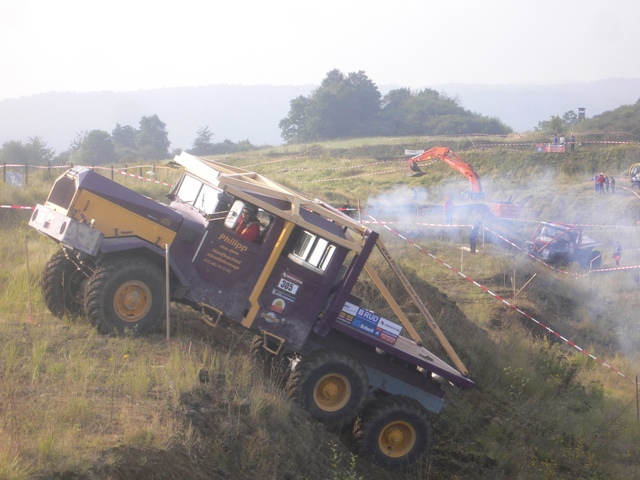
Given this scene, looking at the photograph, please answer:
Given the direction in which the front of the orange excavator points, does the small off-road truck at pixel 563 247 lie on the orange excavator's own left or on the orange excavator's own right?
on the orange excavator's own left

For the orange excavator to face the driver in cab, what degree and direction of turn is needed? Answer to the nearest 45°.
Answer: approximately 90° to its left

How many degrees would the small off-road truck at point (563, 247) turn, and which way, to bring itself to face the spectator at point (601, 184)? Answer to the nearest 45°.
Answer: approximately 135° to its right

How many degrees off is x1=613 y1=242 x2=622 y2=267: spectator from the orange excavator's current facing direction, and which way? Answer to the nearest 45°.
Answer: approximately 135° to its left

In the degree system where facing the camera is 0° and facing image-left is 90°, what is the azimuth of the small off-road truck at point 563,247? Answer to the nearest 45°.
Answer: approximately 45°

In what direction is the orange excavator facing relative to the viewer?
to the viewer's left

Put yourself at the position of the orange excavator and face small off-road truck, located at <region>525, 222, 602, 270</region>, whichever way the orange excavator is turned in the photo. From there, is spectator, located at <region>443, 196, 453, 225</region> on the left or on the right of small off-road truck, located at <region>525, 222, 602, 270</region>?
right

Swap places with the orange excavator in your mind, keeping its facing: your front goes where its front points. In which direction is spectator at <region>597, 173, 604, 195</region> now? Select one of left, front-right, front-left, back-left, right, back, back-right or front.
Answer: back-right
